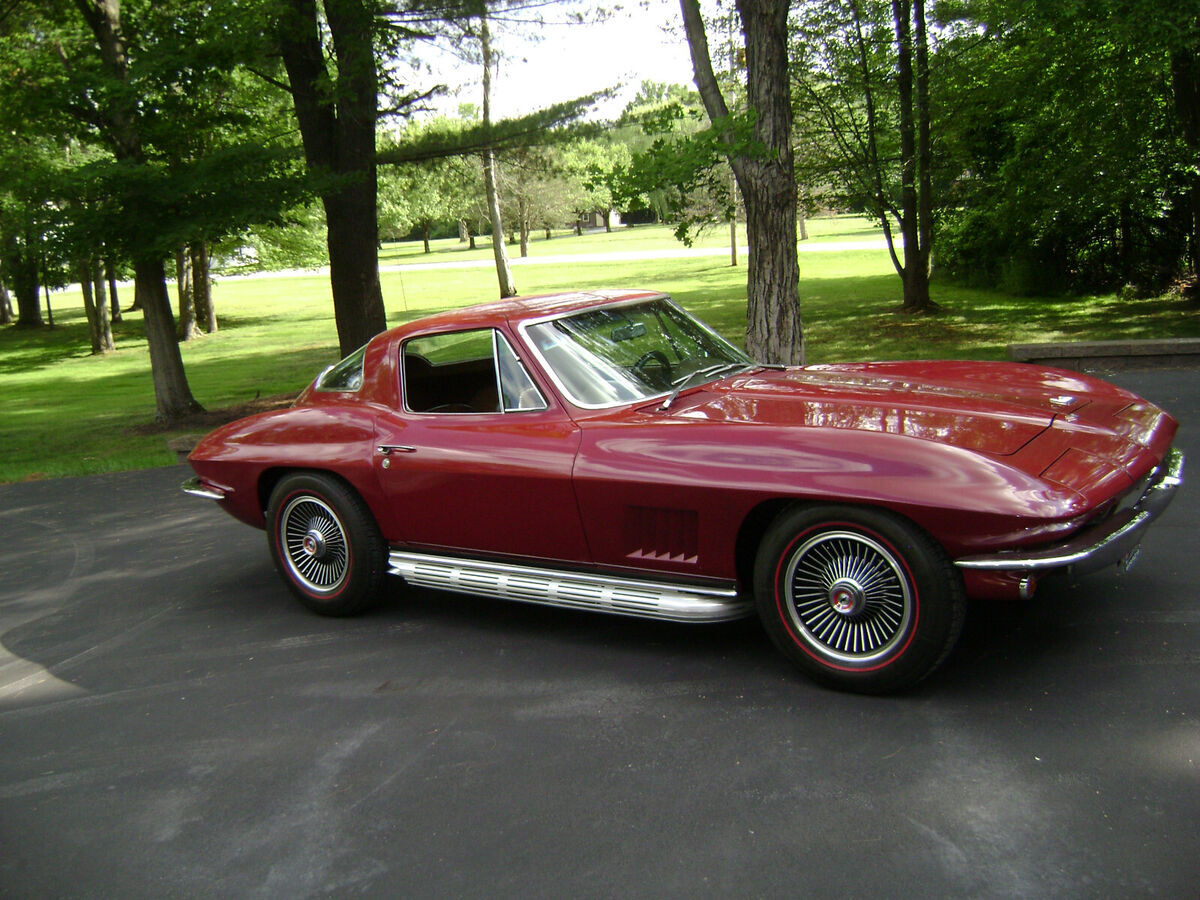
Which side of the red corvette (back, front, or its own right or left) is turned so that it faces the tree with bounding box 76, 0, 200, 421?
back

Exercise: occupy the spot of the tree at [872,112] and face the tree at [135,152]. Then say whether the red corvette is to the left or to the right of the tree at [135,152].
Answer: left

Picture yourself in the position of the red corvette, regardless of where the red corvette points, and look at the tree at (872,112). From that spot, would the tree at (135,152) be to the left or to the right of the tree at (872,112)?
left

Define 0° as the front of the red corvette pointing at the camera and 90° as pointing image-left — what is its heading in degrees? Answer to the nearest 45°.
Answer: approximately 315°

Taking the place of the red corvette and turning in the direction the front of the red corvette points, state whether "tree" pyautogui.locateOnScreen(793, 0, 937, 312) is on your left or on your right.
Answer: on your left
